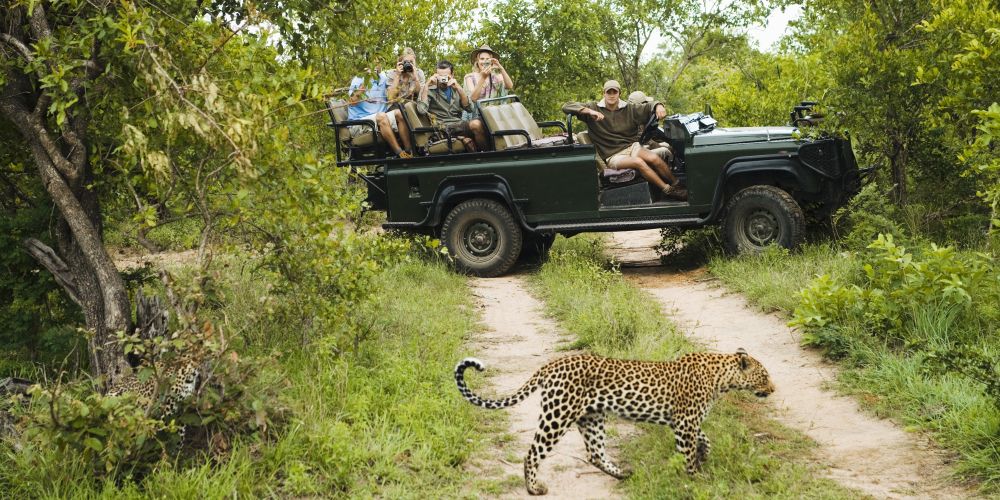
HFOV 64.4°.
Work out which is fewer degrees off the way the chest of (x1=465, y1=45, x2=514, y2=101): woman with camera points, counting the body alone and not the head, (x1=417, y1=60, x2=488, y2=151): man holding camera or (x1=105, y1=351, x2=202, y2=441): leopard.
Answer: the leopard

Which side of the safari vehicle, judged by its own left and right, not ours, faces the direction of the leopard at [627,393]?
right

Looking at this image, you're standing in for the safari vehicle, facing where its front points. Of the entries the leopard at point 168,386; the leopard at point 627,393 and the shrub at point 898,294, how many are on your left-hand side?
0

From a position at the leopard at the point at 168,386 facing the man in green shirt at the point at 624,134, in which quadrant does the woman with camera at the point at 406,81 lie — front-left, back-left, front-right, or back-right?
front-left

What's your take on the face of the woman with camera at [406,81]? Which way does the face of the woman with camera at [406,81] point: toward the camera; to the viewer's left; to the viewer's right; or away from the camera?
toward the camera

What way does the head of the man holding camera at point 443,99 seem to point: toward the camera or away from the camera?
toward the camera

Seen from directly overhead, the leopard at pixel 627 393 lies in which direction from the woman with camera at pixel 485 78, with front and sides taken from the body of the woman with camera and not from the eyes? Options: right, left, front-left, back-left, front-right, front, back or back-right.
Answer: front

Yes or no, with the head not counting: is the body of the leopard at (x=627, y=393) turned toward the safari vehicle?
no

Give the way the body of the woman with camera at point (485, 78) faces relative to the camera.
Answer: toward the camera

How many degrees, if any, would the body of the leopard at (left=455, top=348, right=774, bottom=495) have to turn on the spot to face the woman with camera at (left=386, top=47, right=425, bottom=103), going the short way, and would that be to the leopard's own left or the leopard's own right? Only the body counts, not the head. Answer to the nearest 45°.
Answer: approximately 90° to the leopard's own left

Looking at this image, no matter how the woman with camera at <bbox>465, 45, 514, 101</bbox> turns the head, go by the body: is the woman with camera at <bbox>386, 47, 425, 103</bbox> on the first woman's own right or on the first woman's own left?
on the first woman's own right

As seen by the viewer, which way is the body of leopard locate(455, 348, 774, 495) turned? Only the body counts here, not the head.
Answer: to the viewer's right

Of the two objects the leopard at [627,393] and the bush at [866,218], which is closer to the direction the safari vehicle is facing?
the bush

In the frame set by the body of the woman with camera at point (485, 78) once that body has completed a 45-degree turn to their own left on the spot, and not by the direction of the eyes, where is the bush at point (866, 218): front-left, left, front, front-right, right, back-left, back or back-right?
front

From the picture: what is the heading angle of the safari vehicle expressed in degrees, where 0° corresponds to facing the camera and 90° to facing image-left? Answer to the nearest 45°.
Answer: approximately 270°

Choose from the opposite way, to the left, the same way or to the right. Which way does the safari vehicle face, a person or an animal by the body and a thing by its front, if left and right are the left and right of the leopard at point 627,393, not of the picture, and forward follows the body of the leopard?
the same way

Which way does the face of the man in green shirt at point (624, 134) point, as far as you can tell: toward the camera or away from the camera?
toward the camera

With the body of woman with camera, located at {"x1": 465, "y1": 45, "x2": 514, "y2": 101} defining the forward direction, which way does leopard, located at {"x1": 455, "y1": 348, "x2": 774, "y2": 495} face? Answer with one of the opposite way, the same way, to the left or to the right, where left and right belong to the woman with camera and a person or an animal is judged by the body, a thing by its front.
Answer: to the left
